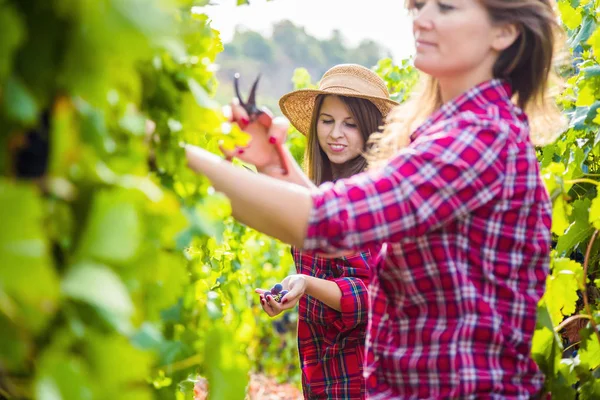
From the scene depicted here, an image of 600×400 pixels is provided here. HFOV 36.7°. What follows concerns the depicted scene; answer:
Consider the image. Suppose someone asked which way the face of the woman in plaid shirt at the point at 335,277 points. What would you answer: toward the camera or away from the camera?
toward the camera

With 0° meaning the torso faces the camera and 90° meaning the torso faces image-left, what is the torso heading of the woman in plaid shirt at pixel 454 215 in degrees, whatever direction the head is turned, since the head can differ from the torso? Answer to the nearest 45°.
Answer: approximately 90°

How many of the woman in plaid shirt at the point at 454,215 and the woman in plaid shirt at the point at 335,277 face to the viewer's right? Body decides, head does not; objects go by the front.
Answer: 0

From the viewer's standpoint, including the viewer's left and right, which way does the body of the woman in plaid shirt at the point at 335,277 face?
facing the viewer and to the left of the viewer

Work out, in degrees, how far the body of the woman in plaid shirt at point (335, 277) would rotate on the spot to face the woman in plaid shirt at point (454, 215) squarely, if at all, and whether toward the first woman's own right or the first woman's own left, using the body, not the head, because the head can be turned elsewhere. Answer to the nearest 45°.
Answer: approximately 45° to the first woman's own left
